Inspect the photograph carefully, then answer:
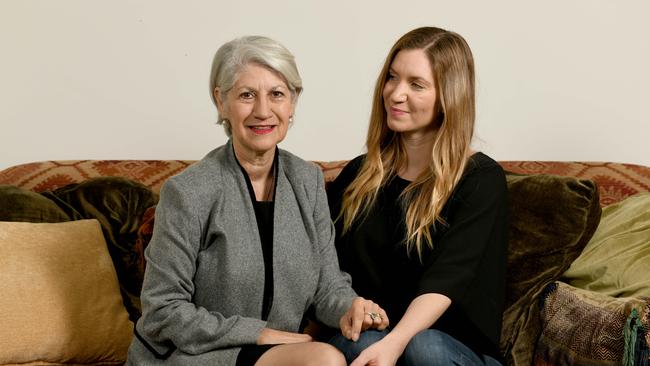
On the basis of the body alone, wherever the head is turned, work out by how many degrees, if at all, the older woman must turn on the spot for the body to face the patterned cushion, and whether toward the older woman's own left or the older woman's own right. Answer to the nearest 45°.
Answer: approximately 45° to the older woman's own left

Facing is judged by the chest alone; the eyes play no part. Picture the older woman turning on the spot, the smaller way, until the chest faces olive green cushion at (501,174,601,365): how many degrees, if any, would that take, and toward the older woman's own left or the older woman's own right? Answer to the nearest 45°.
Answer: approximately 45° to the older woman's own left

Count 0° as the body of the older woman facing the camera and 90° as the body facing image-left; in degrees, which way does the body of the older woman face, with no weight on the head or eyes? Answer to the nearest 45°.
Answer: approximately 315°

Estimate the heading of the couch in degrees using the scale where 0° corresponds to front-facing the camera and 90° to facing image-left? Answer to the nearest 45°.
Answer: approximately 0°
